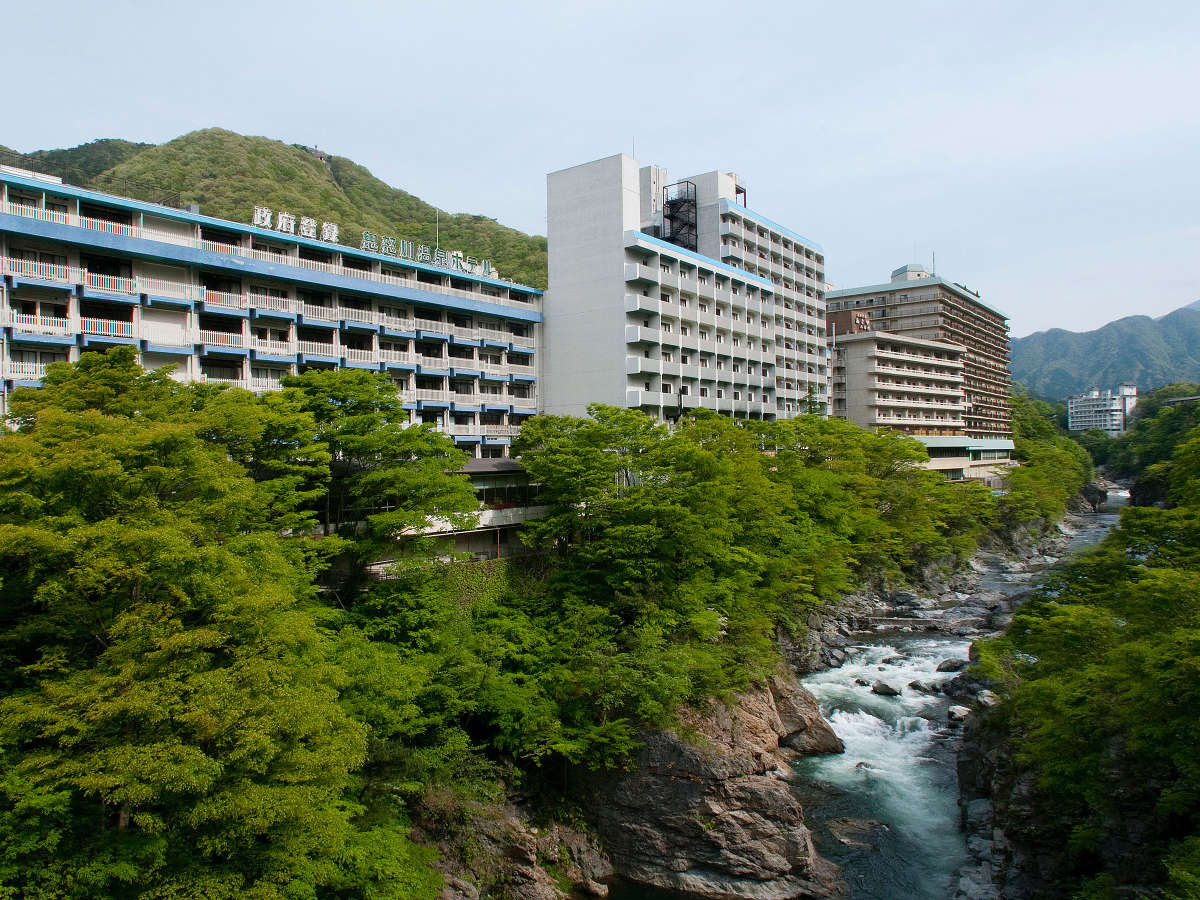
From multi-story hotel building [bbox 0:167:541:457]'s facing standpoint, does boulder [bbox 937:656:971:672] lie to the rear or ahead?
ahead

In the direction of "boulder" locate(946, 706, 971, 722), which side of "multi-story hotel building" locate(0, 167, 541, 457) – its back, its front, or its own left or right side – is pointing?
front

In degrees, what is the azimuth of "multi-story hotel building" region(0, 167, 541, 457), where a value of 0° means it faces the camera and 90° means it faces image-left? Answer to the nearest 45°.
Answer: approximately 315°
